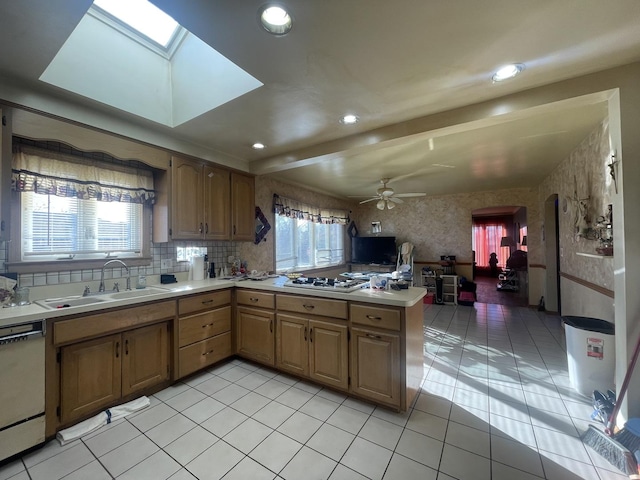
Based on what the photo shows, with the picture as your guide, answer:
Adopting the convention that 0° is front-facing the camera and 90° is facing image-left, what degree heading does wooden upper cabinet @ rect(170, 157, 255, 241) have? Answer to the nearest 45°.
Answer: approximately 315°

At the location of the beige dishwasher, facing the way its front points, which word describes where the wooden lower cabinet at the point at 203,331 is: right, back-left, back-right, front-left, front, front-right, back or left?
front-left

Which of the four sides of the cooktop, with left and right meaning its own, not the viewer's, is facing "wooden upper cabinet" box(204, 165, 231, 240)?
right

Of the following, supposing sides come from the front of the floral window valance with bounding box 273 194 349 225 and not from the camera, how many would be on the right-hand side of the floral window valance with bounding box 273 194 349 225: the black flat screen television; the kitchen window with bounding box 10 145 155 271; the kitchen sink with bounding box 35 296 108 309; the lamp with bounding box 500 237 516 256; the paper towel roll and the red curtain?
3

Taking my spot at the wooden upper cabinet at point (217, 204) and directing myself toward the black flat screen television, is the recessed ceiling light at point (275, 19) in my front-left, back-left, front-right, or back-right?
back-right

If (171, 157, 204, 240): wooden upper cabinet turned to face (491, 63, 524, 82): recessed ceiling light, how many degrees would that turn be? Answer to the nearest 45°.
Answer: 0° — it already faces it

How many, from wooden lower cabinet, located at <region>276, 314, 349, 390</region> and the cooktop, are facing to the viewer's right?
0

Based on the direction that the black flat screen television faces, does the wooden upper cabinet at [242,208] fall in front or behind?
in front

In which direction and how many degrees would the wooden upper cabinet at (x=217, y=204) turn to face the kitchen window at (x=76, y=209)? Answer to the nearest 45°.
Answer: approximately 135° to its right

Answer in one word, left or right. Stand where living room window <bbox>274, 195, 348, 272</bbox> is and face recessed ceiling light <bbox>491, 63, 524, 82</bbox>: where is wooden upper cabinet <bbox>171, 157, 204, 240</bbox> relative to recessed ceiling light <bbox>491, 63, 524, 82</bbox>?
right

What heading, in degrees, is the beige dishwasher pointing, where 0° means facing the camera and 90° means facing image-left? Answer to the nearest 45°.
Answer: approximately 315°
